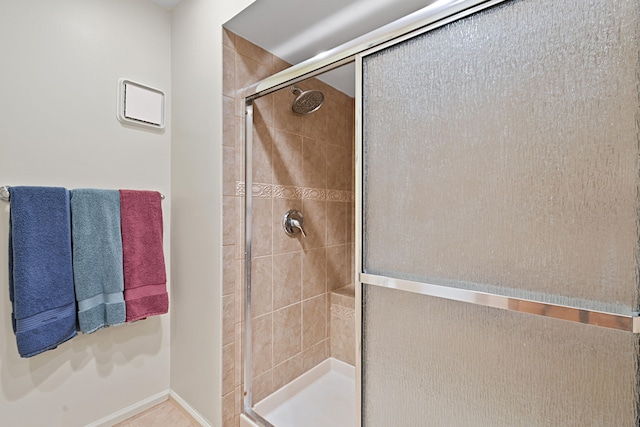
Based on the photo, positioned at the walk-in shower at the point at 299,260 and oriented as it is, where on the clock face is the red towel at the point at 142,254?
The red towel is roughly at 1 o'clock from the walk-in shower.

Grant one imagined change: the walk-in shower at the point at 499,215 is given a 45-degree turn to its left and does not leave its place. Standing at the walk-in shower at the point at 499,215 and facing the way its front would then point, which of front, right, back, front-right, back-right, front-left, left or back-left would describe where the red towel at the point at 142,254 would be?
right

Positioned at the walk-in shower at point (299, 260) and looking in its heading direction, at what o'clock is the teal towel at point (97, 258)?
The teal towel is roughly at 1 o'clock from the walk-in shower.

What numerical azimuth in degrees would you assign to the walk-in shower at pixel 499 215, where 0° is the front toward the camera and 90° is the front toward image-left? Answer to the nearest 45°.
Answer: approximately 45°

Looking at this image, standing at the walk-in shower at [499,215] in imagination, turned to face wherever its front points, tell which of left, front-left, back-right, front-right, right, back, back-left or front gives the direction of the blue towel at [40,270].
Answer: front-right

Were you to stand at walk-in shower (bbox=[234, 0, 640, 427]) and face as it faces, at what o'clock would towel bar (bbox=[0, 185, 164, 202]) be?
The towel bar is roughly at 1 o'clock from the walk-in shower.
